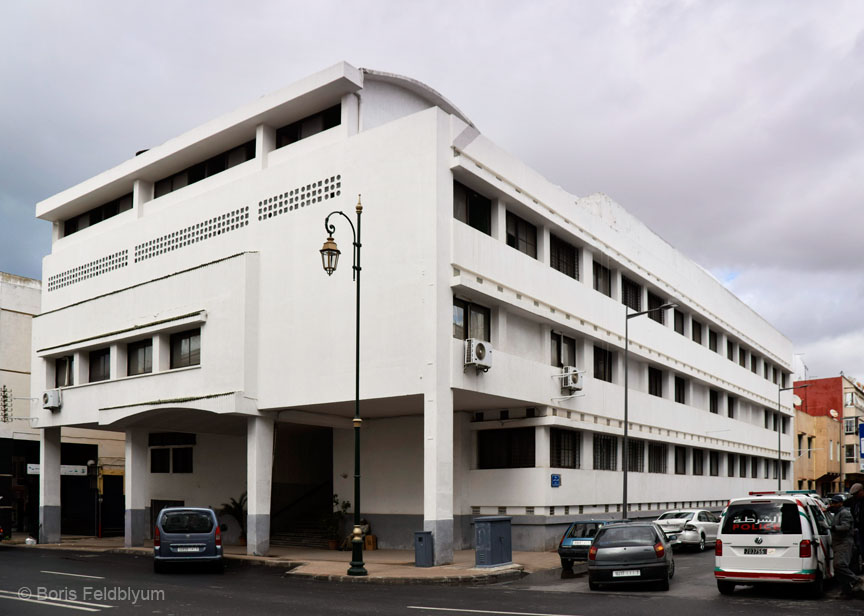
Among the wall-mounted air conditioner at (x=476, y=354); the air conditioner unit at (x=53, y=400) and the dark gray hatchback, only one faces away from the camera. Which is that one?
the dark gray hatchback

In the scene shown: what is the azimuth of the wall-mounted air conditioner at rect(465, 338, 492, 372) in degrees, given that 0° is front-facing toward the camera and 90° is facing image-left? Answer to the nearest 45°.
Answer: approximately 315°

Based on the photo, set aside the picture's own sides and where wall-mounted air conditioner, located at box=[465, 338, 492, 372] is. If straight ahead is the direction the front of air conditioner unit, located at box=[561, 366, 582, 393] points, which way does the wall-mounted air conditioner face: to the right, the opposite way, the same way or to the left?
the same way

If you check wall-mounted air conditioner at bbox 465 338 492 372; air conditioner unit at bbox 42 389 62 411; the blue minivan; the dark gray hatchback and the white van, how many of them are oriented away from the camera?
3

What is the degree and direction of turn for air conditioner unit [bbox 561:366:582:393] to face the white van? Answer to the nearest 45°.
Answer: approximately 45° to its right

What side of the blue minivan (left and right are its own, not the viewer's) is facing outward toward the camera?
back

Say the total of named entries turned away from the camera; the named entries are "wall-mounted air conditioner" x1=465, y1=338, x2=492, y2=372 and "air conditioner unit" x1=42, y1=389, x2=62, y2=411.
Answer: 0

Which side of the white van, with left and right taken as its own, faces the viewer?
back

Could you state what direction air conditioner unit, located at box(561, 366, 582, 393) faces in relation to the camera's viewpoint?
facing the viewer and to the right of the viewer

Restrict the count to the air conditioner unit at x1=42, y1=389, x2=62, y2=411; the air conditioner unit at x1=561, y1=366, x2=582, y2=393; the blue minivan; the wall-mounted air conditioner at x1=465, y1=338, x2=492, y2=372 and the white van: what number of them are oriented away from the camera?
2

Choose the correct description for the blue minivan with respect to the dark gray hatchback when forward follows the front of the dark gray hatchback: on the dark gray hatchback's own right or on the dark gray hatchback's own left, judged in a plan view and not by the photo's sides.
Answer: on the dark gray hatchback's own left

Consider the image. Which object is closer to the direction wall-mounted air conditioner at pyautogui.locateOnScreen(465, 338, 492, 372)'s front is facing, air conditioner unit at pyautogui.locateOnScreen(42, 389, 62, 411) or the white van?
the white van

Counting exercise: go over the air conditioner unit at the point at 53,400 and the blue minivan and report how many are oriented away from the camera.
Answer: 1

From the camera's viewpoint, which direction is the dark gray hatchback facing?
away from the camera

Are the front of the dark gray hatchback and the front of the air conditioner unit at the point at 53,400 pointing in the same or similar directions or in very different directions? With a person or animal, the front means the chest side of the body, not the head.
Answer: very different directions

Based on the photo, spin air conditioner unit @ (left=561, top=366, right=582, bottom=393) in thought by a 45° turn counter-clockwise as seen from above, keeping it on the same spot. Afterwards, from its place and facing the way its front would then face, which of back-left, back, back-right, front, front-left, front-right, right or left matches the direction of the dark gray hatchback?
right

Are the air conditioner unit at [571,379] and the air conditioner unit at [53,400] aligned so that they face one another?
no

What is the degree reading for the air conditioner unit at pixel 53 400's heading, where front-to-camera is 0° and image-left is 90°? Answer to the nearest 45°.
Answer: approximately 45°

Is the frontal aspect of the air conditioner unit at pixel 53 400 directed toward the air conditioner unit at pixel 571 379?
no

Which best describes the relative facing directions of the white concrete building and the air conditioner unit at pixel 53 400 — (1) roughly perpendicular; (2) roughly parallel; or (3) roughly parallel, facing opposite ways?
roughly parallel
